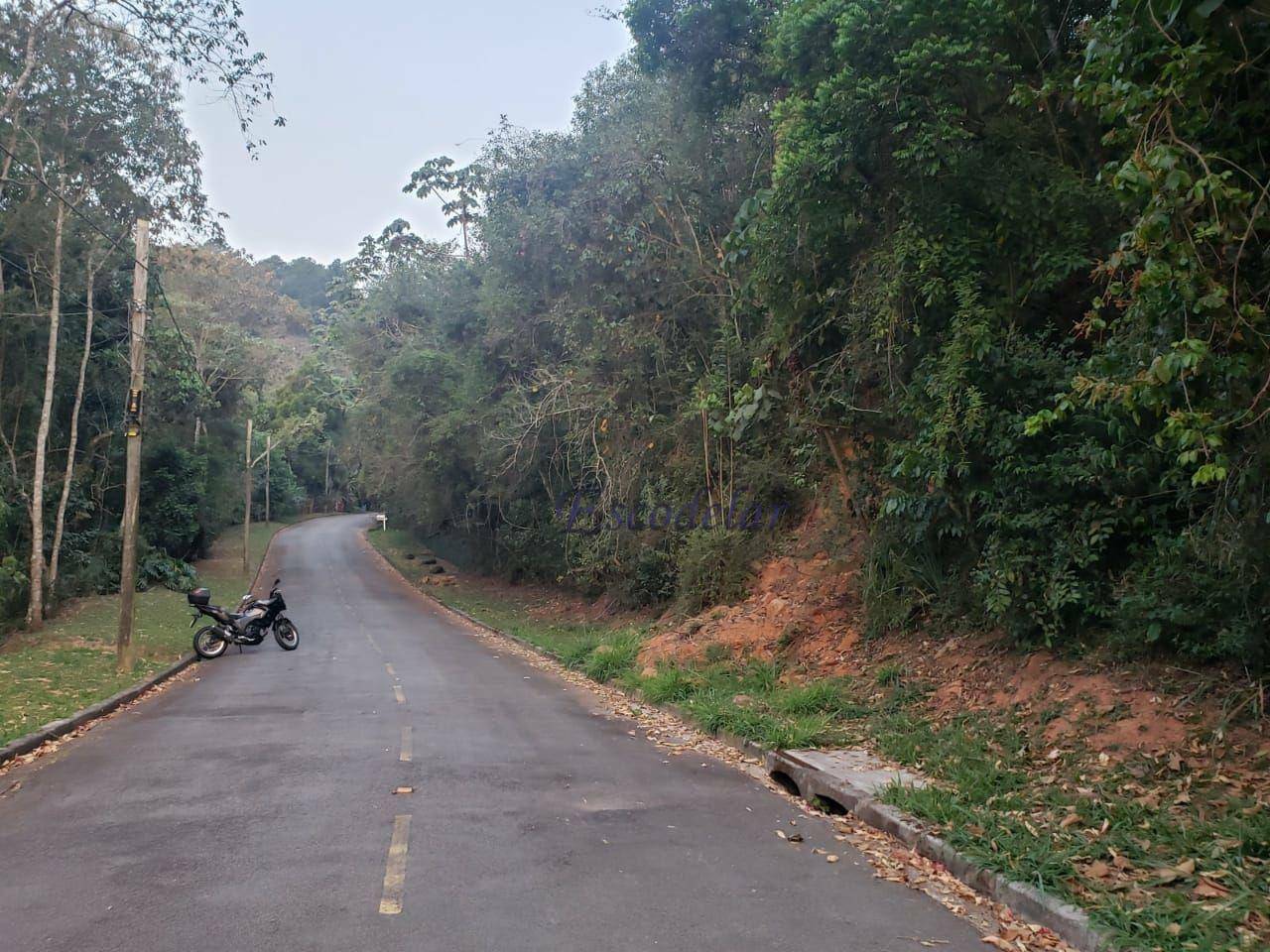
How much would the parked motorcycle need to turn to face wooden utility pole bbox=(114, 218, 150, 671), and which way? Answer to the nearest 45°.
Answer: approximately 135° to its right

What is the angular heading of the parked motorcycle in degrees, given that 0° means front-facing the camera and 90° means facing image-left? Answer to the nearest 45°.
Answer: approximately 270°

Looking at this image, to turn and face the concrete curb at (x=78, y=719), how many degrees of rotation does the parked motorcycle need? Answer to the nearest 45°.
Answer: approximately 90° to its right

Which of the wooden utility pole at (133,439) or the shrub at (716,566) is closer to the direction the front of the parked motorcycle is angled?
the shrub

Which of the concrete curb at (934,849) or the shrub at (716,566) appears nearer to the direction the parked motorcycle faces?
the shrub
